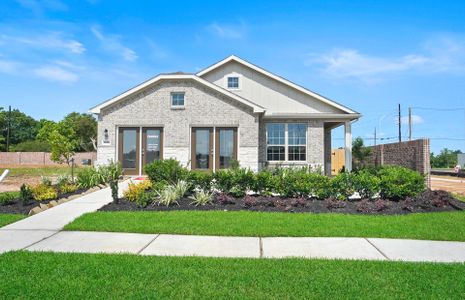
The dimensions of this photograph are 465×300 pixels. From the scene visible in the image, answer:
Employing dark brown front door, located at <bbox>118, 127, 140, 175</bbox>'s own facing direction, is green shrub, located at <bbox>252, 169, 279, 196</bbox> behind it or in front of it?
in front

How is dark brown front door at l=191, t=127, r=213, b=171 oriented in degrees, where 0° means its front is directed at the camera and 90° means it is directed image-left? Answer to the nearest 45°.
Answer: approximately 0°

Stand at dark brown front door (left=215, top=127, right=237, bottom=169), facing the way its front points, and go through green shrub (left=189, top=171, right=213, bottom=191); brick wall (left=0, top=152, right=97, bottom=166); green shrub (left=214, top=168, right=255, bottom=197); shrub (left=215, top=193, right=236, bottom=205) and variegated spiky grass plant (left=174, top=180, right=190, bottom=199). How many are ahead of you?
4

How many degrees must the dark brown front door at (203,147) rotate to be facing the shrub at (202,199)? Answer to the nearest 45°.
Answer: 0° — it already faces it

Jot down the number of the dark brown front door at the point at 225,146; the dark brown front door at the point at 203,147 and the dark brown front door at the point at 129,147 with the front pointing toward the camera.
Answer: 3

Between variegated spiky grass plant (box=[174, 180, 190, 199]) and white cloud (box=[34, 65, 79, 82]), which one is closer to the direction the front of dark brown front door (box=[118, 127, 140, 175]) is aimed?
the variegated spiky grass plant

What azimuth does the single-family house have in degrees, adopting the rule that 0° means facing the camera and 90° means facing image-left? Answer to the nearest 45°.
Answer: approximately 0°

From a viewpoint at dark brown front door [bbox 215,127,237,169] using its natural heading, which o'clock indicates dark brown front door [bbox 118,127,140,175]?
dark brown front door [bbox 118,127,140,175] is roughly at 3 o'clock from dark brown front door [bbox 215,127,237,169].

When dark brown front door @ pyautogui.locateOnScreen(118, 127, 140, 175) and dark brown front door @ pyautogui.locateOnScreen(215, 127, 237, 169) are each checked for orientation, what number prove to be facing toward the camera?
2

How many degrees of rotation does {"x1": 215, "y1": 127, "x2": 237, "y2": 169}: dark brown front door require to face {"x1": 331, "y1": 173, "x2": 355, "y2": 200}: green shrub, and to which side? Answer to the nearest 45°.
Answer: approximately 45° to its left
